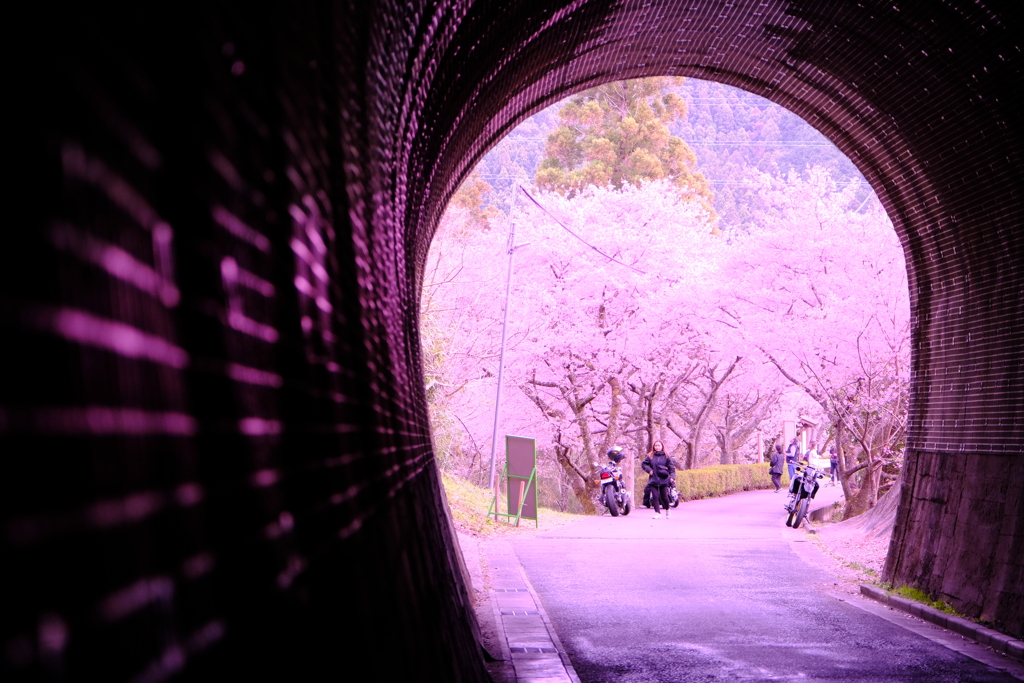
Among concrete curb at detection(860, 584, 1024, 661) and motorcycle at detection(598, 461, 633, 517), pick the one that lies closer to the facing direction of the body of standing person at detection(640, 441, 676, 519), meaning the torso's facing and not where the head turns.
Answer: the concrete curb

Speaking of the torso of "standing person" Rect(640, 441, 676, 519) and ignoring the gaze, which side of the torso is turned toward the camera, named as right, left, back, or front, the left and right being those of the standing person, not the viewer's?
front

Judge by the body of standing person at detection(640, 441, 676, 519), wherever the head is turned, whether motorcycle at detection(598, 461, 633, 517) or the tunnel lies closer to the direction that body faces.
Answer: the tunnel

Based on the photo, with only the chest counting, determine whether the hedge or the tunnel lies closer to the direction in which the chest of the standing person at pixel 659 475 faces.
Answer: the tunnel

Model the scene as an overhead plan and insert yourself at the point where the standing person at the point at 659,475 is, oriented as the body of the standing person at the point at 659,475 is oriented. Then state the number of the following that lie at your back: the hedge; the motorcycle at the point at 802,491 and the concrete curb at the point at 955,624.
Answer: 1

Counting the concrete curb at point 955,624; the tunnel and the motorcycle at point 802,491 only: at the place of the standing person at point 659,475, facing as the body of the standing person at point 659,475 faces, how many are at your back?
0

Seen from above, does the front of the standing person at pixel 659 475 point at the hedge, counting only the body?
no

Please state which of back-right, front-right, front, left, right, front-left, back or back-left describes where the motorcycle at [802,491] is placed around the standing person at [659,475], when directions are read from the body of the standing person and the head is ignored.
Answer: front-left

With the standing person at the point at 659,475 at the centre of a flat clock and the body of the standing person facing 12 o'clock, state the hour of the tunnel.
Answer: The tunnel is roughly at 12 o'clock from the standing person.

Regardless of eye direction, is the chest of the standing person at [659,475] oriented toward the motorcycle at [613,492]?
no

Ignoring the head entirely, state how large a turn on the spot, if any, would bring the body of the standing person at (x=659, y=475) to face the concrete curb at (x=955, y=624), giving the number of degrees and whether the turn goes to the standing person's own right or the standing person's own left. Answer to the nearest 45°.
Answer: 0° — they already face it

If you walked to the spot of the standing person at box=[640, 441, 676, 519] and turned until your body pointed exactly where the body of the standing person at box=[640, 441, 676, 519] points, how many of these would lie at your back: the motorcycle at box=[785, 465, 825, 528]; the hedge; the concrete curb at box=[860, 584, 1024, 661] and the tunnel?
1
